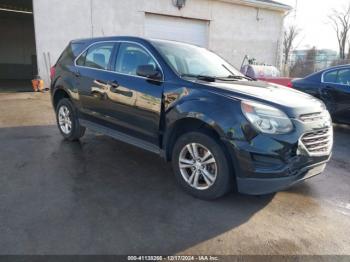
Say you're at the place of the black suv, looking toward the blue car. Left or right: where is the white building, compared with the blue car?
left

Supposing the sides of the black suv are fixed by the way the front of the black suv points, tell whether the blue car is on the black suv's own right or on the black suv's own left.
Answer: on the black suv's own left

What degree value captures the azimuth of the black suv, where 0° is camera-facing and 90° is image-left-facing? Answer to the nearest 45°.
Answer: approximately 315°

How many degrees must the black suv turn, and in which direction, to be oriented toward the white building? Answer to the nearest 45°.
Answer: approximately 135° to its left
